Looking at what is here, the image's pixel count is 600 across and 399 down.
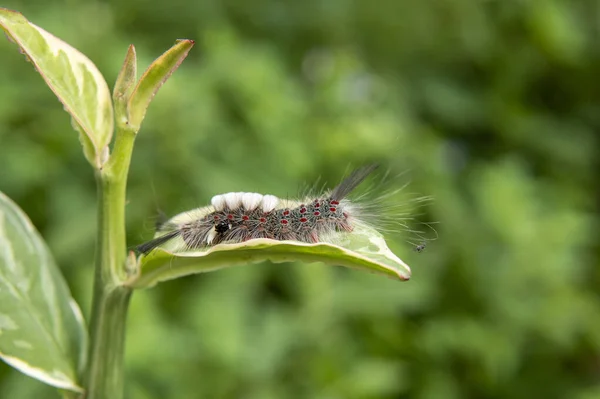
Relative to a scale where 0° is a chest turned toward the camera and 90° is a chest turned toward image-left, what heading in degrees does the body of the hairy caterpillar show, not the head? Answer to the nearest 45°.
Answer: approximately 90°
